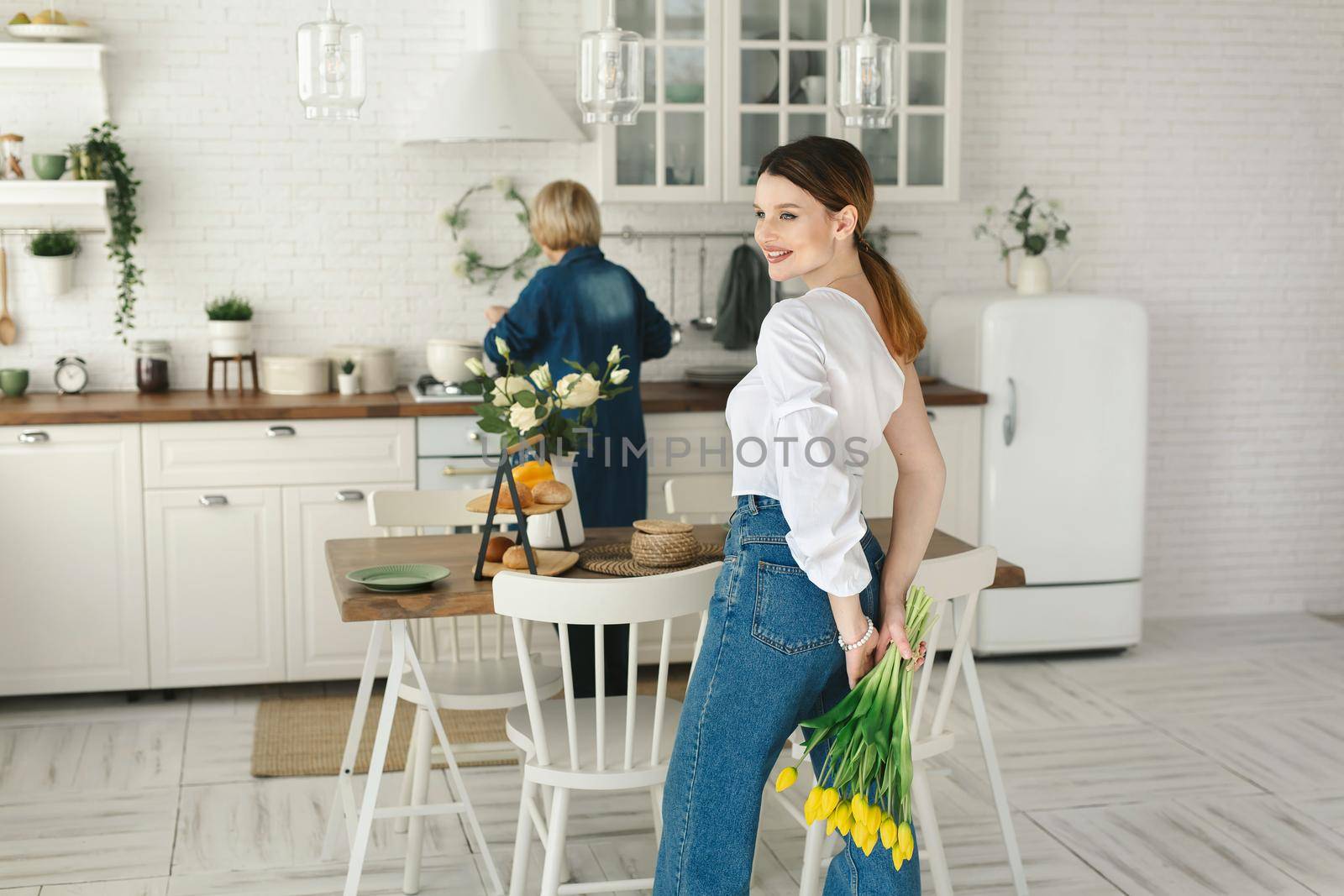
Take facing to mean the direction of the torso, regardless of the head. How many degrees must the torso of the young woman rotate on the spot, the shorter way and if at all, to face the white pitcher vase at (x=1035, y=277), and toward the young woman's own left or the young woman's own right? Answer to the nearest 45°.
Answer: approximately 45° to the young woman's own right

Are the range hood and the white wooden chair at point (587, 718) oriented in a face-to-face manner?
yes

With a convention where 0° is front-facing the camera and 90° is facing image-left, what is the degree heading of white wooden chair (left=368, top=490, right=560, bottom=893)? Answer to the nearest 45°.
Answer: approximately 0°

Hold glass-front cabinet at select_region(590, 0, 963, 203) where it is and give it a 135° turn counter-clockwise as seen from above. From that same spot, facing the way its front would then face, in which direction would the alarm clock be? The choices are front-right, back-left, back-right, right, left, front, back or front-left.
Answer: back-left

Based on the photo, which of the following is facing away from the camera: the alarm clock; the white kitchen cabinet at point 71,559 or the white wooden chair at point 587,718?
the white wooden chair

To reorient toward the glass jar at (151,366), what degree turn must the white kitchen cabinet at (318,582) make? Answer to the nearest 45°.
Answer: approximately 135° to its right

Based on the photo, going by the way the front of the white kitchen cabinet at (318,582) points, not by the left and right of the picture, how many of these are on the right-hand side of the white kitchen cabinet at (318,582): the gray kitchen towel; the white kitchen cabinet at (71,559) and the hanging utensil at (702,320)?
1

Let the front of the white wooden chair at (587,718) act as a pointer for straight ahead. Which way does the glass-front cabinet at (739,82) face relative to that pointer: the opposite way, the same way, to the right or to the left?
the opposite way

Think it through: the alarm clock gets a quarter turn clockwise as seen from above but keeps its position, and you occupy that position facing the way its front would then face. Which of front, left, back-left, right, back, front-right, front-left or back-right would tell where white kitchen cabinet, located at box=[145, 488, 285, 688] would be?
back-left
